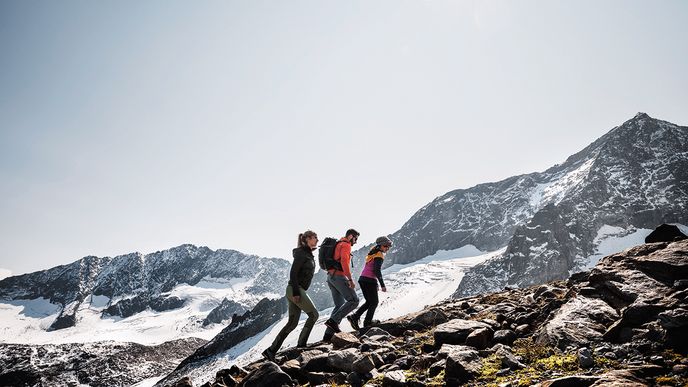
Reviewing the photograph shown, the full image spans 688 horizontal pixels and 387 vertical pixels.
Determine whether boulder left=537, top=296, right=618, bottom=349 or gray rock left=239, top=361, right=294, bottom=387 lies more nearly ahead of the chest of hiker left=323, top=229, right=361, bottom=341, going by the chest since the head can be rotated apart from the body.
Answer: the boulder

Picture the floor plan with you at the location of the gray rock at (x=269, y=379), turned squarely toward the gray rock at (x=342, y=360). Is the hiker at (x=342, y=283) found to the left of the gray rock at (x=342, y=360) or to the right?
left

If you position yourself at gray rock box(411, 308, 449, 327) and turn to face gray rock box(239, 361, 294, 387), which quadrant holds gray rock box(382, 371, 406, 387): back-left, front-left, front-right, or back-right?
front-left

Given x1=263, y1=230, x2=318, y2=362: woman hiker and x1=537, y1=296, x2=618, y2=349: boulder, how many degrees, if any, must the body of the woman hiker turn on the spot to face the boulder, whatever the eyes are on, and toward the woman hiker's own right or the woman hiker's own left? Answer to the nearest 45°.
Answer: approximately 45° to the woman hiker's own right

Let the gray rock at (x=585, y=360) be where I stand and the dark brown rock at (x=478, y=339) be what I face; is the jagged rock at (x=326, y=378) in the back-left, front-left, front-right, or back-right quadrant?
front-left

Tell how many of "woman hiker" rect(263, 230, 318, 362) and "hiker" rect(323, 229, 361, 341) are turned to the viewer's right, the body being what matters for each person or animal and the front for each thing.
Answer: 2

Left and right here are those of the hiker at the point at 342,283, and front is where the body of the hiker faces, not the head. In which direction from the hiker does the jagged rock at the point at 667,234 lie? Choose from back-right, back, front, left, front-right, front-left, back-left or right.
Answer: front

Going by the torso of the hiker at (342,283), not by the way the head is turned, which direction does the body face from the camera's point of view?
to the viewer's right

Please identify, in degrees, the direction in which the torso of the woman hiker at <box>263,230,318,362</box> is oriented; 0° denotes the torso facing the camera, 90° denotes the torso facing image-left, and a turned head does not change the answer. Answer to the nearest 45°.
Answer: approximately 270°

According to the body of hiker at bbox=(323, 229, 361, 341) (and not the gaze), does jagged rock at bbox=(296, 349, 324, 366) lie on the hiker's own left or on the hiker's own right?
on the hiker's own right

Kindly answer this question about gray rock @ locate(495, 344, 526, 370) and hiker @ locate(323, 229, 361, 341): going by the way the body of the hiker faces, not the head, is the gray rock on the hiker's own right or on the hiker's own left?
on the hiker's own right

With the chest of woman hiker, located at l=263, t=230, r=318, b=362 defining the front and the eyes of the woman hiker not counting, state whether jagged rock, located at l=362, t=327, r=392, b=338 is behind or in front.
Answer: in front
